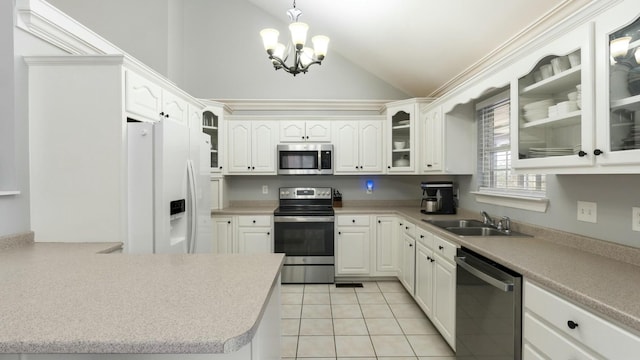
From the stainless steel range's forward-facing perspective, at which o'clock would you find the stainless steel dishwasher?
The stainless steel dishwasher is roughly at 11 o'clock from the stainless steel range.

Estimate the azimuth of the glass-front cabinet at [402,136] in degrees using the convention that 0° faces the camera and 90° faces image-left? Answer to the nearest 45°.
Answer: approximately 45°

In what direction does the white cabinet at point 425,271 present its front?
to the viewer's left

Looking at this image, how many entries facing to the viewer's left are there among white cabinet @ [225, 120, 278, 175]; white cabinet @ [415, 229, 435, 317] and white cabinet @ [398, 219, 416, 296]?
2

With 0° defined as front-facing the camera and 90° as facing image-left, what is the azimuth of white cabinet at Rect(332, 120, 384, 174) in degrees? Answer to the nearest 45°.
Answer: approximately 0°

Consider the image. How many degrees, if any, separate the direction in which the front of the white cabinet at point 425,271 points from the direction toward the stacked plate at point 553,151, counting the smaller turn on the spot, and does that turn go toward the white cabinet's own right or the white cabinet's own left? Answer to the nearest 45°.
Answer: approximately 135° to the white cabinet's own left

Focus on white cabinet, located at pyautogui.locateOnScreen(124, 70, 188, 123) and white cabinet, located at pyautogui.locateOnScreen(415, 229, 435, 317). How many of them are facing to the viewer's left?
1

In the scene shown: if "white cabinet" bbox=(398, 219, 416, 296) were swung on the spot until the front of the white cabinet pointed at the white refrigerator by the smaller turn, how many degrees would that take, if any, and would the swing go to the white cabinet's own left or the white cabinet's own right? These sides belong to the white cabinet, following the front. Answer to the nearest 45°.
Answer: approximately 45° to the white cabinet's own left

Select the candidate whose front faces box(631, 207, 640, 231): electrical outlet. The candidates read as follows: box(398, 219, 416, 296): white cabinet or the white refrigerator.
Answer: the white refrigerator

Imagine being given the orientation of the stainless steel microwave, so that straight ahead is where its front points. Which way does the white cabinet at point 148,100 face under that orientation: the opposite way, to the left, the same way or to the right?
to the left
